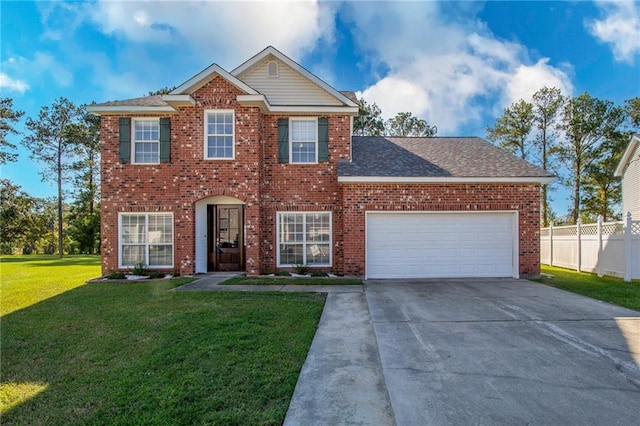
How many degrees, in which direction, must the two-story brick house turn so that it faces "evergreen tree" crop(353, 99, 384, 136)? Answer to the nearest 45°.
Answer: approximately 180°

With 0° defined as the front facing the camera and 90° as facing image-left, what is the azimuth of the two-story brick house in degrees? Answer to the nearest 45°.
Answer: approximately 0°

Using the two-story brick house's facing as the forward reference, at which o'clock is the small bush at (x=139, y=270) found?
The small bush is roughly at 3 o'clock from the two-story brick house.

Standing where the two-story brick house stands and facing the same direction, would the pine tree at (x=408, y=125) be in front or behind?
behind

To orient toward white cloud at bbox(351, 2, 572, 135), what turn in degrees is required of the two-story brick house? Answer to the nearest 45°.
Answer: approximately 135° to its left
